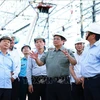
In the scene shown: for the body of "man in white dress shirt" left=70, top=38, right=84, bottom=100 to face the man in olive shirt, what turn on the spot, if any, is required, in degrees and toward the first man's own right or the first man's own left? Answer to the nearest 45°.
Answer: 0° — they already face them

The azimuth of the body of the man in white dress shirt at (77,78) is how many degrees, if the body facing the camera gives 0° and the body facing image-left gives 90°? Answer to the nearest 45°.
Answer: approximately 0°

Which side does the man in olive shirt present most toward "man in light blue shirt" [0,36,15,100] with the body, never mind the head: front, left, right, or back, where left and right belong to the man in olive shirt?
right

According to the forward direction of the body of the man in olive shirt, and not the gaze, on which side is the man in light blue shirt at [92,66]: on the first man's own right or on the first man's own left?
on the first man's own left

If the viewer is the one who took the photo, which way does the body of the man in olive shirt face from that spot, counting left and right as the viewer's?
facing the viewer

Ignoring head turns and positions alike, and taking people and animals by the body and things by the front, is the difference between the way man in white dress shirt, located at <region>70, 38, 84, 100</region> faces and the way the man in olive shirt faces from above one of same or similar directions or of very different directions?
same or similar directions

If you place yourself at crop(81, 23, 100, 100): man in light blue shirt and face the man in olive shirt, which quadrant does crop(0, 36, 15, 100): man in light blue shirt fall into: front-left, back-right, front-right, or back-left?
front-left

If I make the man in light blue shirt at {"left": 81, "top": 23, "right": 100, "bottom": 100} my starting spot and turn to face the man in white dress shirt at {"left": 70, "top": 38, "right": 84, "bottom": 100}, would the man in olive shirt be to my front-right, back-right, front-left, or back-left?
front-left

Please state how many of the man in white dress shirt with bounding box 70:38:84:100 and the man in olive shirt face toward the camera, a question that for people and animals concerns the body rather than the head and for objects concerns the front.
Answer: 2

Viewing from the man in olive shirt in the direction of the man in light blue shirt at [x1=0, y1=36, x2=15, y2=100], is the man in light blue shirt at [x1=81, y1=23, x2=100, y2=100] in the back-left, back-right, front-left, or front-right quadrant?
back-left

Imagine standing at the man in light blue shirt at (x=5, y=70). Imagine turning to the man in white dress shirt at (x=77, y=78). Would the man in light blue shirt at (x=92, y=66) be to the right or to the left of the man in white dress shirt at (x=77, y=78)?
right

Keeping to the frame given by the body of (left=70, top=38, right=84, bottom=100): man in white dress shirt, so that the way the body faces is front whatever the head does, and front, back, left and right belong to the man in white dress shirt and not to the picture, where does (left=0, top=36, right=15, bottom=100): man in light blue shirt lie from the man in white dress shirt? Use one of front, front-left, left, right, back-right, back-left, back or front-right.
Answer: front-right
